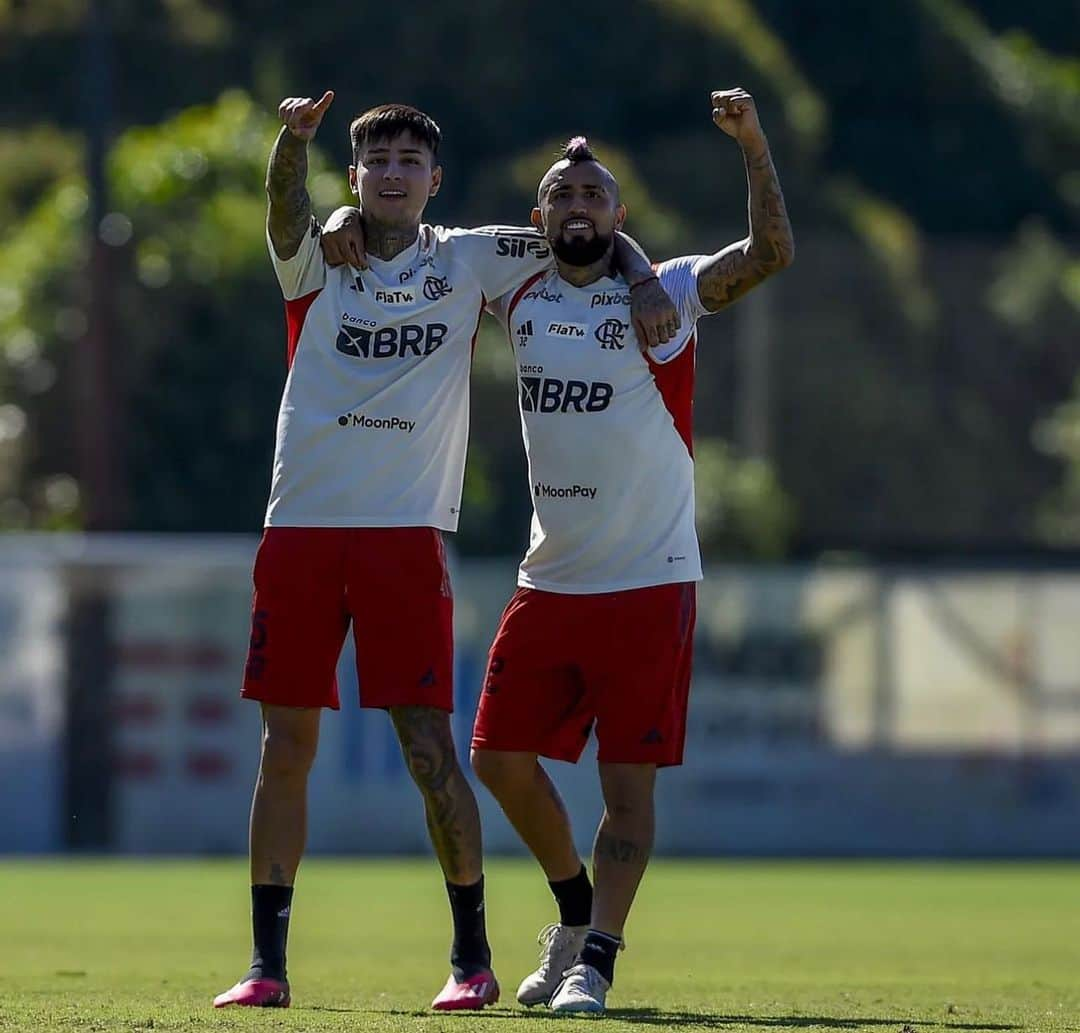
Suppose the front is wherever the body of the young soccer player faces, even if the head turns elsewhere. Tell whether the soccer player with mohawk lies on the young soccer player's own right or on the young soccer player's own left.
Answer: on the young soccer player's own left

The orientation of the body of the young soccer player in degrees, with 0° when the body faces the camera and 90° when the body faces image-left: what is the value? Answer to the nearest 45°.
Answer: approximately 0°
